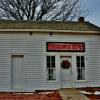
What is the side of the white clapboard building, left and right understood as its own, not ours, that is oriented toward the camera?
front
